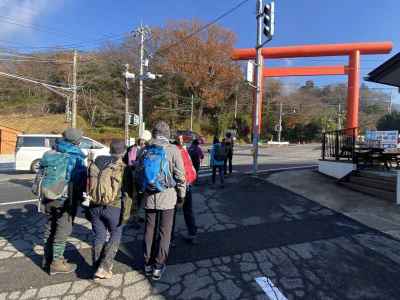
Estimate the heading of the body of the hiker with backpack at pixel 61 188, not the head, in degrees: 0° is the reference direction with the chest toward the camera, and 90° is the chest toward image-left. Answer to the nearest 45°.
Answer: approximately 225°

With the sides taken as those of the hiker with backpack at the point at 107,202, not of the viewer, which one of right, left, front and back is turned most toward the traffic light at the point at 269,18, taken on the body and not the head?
front

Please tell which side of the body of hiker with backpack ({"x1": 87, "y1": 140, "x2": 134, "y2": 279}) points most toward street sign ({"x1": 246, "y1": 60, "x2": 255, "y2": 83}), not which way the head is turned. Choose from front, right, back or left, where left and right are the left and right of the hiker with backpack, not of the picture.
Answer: front

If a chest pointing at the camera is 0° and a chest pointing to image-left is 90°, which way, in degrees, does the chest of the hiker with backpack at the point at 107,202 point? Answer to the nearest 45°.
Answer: approximately 225°

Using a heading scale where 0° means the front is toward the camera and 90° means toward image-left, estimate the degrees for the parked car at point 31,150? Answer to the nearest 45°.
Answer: approximately 270°

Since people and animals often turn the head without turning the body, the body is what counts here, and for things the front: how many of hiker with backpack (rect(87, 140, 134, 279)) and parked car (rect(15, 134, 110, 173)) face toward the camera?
0

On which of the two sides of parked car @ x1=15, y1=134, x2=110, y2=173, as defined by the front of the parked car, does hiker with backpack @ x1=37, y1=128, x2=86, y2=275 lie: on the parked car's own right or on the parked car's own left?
on the parked car's own right

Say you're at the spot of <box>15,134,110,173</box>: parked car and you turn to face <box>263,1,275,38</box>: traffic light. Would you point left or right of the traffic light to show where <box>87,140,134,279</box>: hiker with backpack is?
right

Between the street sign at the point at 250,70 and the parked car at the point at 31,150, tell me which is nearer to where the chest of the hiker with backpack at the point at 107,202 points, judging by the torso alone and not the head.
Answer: the street sign

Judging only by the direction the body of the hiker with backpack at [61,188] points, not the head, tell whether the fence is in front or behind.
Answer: in front

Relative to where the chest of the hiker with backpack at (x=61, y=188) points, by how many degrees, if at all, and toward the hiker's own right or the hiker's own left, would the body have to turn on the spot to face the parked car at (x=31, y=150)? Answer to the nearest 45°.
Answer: approximately 45° to the hiker's own left
